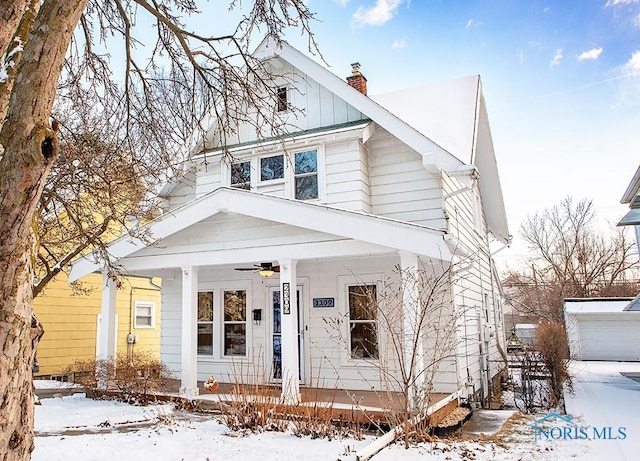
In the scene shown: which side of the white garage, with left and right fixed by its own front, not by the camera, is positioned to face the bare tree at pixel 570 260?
back

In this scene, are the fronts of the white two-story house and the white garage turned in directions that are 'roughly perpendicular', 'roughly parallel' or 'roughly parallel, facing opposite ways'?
roughly parallel

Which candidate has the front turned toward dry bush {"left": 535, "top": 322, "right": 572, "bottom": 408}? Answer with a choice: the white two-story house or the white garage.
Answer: the white garage

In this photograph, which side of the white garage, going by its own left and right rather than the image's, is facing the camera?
front

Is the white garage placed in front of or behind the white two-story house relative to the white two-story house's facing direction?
behind

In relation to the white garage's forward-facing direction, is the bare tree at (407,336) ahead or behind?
ahead

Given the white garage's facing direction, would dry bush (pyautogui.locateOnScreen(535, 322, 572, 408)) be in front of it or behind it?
in front

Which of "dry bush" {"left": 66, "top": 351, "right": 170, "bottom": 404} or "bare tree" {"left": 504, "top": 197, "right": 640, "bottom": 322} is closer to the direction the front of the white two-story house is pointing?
the dry bush

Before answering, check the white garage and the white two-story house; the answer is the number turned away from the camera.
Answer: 0

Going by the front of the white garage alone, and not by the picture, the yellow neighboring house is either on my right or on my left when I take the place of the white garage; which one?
on my right

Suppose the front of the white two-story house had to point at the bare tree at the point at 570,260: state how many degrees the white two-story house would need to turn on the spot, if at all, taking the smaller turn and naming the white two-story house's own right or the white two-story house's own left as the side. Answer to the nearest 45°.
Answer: approximately 180°

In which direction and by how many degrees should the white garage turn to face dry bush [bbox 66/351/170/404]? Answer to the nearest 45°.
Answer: approximately 45° to its right

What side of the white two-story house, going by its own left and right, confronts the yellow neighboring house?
right

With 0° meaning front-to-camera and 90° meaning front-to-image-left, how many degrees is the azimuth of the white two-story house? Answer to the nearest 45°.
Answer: approximately 45°

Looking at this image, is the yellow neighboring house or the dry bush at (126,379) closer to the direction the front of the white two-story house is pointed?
the dry bush

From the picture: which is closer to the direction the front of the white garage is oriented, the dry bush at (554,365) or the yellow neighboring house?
the dry bush

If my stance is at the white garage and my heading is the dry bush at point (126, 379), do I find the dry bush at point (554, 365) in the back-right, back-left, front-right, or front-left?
front-left
